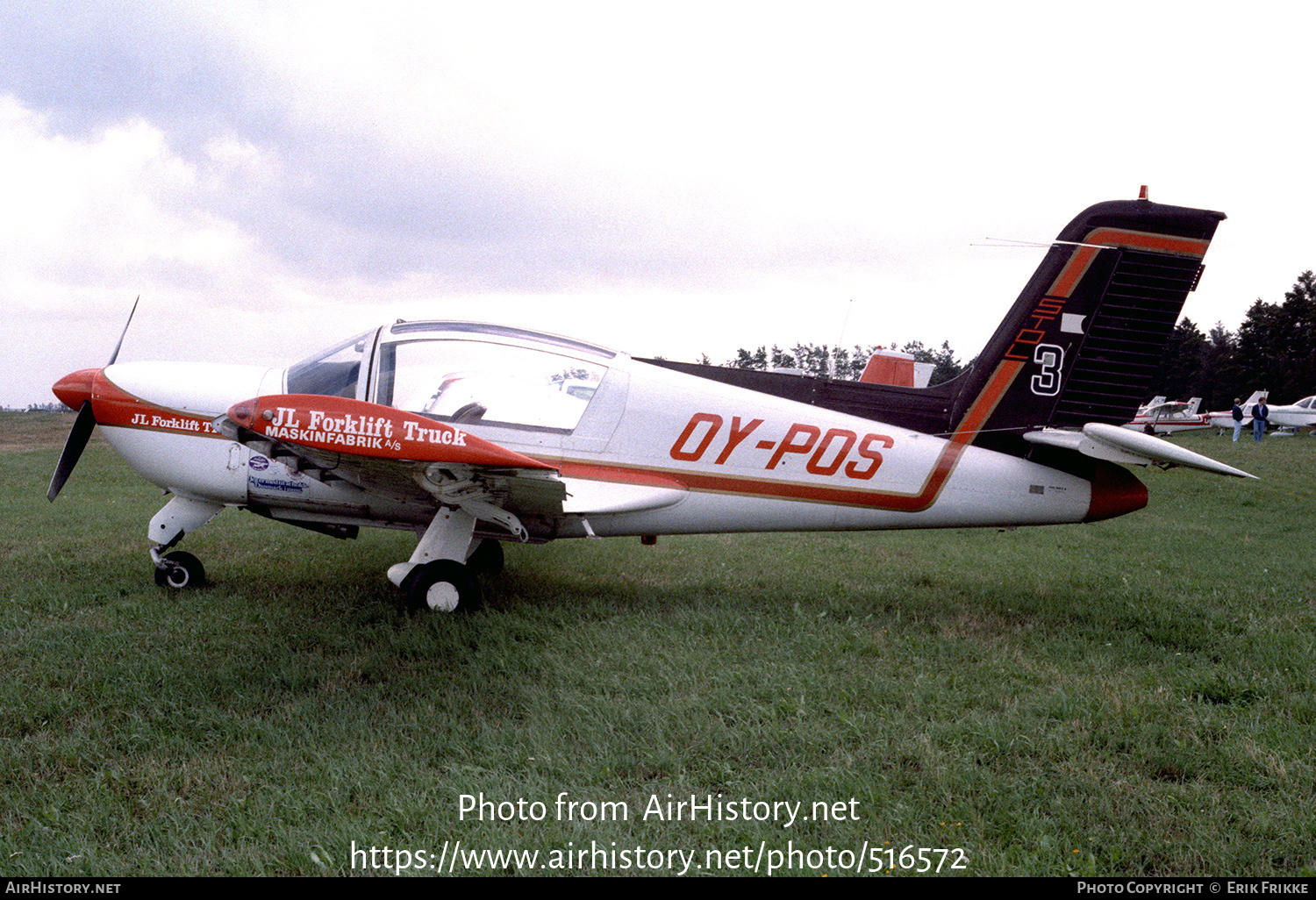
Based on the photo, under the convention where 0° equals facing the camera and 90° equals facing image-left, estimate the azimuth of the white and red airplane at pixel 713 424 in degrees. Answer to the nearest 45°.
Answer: approximately 90°

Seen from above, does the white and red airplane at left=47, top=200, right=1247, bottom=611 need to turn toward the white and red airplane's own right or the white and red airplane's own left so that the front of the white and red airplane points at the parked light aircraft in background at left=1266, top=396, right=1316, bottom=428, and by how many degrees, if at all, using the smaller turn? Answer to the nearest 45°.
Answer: approximately 135° to the white and red airplane's own right
